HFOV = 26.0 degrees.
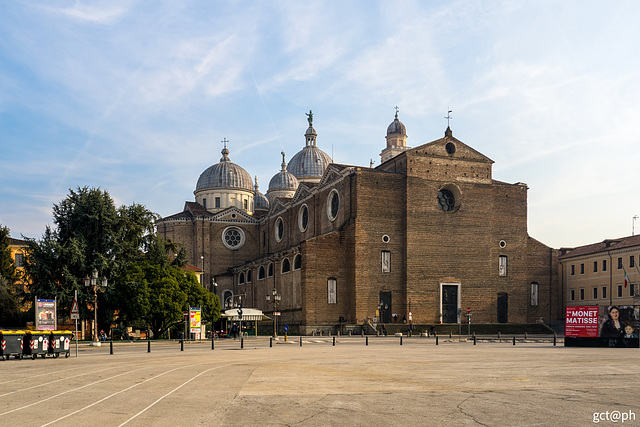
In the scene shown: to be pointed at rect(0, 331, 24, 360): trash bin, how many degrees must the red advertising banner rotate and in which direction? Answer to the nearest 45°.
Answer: approximately 45° to its right

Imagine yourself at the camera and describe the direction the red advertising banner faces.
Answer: facing the viewer

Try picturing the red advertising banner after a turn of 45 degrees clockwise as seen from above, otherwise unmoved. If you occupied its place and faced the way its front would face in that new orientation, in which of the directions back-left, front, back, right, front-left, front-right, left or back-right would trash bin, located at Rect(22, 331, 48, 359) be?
front

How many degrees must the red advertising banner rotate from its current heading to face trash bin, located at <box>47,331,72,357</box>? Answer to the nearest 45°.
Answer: approximately 45° to its right
